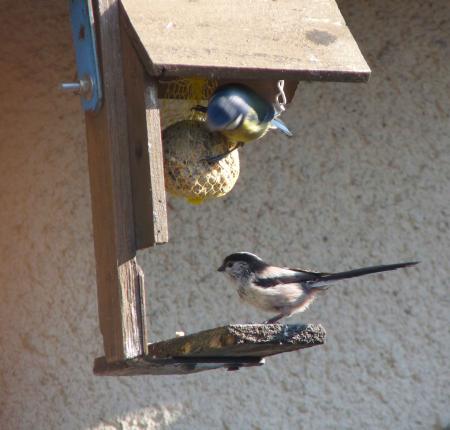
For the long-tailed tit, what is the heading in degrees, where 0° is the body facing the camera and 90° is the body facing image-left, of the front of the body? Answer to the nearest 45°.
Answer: approximately 90°
